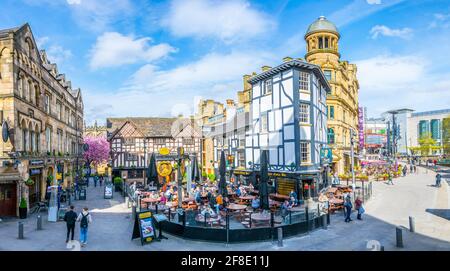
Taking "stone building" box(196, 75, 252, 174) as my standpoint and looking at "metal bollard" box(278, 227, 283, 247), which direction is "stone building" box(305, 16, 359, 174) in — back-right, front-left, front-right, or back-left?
front-left

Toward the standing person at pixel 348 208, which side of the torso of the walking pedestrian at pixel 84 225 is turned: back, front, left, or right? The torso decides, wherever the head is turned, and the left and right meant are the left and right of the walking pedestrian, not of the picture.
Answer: right

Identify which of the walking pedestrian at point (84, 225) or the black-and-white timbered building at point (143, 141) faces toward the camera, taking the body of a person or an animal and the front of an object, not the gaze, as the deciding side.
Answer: the black-and-white timbered building

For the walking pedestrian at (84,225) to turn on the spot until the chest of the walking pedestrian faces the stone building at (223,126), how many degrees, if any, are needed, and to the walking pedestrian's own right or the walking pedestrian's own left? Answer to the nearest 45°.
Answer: approximately 45° to the walking pedestrian's own right

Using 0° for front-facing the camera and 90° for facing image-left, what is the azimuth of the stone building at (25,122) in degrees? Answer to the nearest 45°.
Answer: approximately 315°

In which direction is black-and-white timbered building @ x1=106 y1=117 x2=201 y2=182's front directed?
toward the camera

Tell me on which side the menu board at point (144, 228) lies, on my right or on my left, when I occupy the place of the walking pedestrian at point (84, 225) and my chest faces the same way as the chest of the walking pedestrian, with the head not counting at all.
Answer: on my right

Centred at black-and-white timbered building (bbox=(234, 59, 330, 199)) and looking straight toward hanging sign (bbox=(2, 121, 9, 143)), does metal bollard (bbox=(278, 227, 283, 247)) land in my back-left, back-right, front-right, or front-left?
front-left

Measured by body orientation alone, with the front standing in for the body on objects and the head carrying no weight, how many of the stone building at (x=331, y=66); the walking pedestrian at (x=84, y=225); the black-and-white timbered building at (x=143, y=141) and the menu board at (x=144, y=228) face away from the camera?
1

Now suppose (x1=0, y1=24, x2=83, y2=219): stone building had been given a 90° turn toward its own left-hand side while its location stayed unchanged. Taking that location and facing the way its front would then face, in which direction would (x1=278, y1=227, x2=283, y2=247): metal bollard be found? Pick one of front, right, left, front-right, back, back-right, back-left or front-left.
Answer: right

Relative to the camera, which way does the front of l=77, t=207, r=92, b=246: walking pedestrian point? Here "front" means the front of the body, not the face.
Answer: away from the camera

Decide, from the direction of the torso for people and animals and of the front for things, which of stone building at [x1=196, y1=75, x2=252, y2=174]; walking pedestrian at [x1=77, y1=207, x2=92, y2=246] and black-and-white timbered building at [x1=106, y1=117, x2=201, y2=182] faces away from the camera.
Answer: the walking pedestrian

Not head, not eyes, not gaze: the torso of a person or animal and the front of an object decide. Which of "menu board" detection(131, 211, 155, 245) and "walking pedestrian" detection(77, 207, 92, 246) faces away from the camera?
the walking pedestrian

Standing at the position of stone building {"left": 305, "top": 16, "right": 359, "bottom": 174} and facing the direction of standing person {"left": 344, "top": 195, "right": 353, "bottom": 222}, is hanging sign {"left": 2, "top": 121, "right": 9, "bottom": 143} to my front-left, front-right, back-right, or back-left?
front-right

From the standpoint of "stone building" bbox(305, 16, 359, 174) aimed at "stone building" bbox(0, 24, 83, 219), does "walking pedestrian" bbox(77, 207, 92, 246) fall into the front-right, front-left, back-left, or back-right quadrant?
front-left

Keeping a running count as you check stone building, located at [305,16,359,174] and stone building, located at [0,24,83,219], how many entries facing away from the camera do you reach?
0
